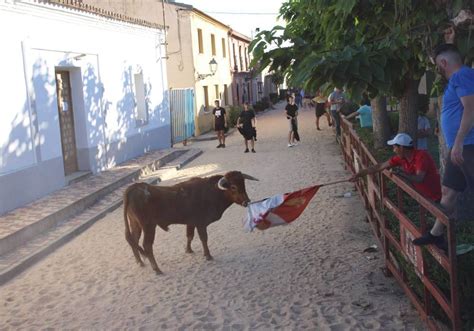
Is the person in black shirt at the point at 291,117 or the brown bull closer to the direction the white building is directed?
the brown bull

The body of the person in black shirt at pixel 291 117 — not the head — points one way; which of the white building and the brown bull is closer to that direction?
the brown bull

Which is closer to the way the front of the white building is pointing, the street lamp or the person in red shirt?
the person in red shirt

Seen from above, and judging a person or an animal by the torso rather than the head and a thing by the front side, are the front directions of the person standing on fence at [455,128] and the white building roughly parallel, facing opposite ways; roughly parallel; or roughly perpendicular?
roughly parallel, facing opposite ways

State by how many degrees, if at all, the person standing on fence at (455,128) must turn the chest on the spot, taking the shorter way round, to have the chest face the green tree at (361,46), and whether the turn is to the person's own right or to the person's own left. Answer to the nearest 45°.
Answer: approximately 45° to the person's own right

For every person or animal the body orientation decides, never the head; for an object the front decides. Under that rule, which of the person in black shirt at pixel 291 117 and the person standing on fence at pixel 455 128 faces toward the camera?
the person in black shirt

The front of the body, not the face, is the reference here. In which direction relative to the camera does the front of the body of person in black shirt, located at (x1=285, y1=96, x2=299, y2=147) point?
toward the camera

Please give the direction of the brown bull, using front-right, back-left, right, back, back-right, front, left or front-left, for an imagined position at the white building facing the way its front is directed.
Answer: front-right

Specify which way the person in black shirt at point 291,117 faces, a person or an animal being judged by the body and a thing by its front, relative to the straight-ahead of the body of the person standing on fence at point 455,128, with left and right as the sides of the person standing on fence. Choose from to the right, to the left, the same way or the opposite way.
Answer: to the left

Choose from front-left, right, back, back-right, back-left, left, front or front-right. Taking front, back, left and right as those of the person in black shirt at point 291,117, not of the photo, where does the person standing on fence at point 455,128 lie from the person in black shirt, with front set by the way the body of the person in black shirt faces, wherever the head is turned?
front

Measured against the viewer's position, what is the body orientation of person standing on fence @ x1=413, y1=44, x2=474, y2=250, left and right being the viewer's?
facing to the left of the viewer

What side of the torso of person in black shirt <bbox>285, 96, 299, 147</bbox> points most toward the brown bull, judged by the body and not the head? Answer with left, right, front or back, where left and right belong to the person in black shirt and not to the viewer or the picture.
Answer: front

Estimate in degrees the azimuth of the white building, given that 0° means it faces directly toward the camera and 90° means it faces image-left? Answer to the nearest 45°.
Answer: approximately 315°
